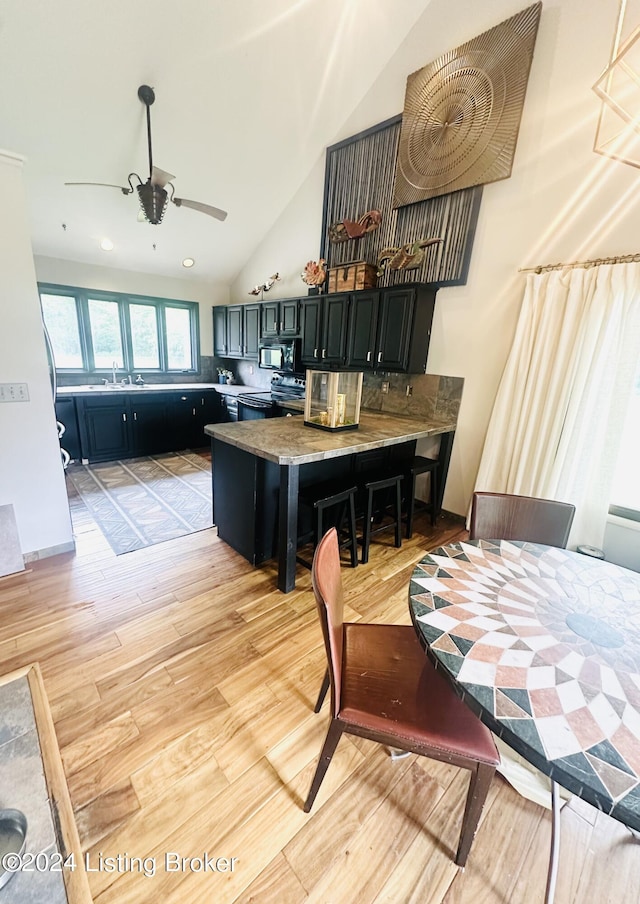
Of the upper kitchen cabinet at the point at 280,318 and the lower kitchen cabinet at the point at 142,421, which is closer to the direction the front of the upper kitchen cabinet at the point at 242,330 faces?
the lower kitchen cabinet

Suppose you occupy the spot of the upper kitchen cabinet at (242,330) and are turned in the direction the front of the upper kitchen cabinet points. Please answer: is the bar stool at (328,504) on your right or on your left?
on your left

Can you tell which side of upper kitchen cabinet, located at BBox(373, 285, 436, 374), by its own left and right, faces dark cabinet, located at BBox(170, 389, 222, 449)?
right

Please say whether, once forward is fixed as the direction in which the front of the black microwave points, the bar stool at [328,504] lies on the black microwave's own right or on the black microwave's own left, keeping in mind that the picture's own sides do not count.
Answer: on the black microwave's own left

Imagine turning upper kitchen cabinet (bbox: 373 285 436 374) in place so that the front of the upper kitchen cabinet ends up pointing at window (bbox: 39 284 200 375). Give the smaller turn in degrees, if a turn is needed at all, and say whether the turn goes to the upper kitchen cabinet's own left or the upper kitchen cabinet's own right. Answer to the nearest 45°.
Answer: approximately 45° to the upper kitchen cabinet's own right

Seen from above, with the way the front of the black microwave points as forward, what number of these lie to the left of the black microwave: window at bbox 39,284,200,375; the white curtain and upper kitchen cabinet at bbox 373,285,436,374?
2

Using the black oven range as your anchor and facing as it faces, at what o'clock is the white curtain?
The white curtain is roughly at 9 o'clock from the black oven range.

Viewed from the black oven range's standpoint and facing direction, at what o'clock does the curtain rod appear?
The curtain rod is roughly at 9 o'clock from the black oven range.

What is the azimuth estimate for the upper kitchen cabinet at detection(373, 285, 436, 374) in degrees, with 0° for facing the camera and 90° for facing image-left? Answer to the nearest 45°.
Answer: approximately 45°

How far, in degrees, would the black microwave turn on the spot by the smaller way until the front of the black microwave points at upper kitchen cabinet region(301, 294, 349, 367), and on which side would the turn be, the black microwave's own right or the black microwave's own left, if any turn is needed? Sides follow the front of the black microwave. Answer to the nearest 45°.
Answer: approximately 90° to the black microwave's own left

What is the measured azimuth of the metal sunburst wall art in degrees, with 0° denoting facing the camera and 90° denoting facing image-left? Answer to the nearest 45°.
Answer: approximately 45°

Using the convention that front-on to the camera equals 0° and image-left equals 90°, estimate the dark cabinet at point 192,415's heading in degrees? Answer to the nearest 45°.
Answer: approximately 315°
